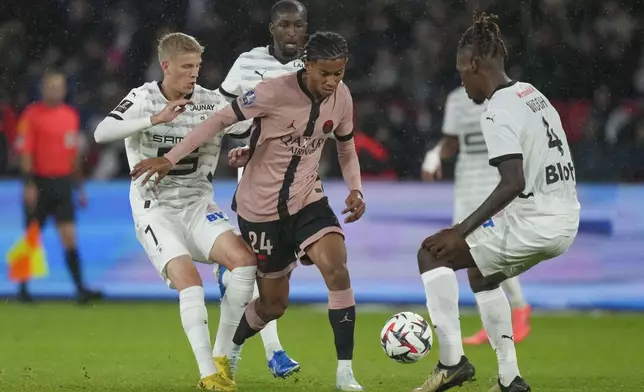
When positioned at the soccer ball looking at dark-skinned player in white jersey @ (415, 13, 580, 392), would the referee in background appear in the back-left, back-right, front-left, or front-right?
back-left

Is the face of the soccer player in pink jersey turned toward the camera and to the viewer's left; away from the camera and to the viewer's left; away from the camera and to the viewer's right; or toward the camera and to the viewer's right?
toward the camera and to the viewer's right

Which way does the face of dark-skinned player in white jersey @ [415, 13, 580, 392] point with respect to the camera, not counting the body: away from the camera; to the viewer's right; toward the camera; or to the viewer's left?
to the viewer's left

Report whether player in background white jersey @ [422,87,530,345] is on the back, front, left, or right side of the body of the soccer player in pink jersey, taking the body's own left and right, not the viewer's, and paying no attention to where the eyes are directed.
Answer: left

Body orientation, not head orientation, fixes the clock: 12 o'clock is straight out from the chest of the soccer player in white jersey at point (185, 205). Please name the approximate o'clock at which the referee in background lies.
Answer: The referee in background is roughly at 7 o'clock from the soccer player in white jersey.

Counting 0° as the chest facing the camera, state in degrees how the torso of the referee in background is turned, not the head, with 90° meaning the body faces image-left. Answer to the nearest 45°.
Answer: approximately 315°
